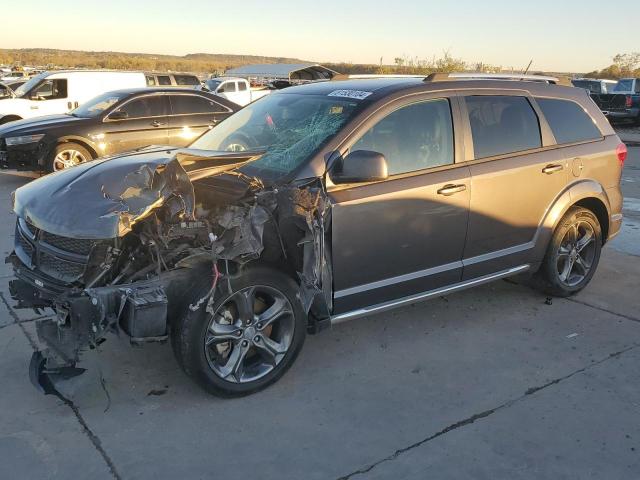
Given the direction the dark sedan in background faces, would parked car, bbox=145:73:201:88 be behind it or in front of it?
behind

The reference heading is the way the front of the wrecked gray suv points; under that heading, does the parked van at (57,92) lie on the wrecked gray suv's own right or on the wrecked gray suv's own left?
on the wrecked gray suv's own right

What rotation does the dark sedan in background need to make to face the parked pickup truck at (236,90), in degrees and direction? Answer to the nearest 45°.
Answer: approximately 135° to its right

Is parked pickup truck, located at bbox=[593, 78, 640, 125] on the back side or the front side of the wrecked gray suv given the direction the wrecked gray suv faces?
on the back side

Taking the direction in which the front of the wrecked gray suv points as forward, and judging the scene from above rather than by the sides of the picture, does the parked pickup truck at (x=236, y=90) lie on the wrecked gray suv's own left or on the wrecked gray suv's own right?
on the wrecked gray suv's own right

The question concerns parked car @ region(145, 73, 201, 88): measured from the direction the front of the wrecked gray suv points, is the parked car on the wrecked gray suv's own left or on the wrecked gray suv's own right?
on the wrecked gray suv's own right

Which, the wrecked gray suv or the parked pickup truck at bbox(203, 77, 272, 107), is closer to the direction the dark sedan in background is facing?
the wrecked gray suv

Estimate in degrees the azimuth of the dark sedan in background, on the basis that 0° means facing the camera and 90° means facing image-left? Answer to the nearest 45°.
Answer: approximately 45°
